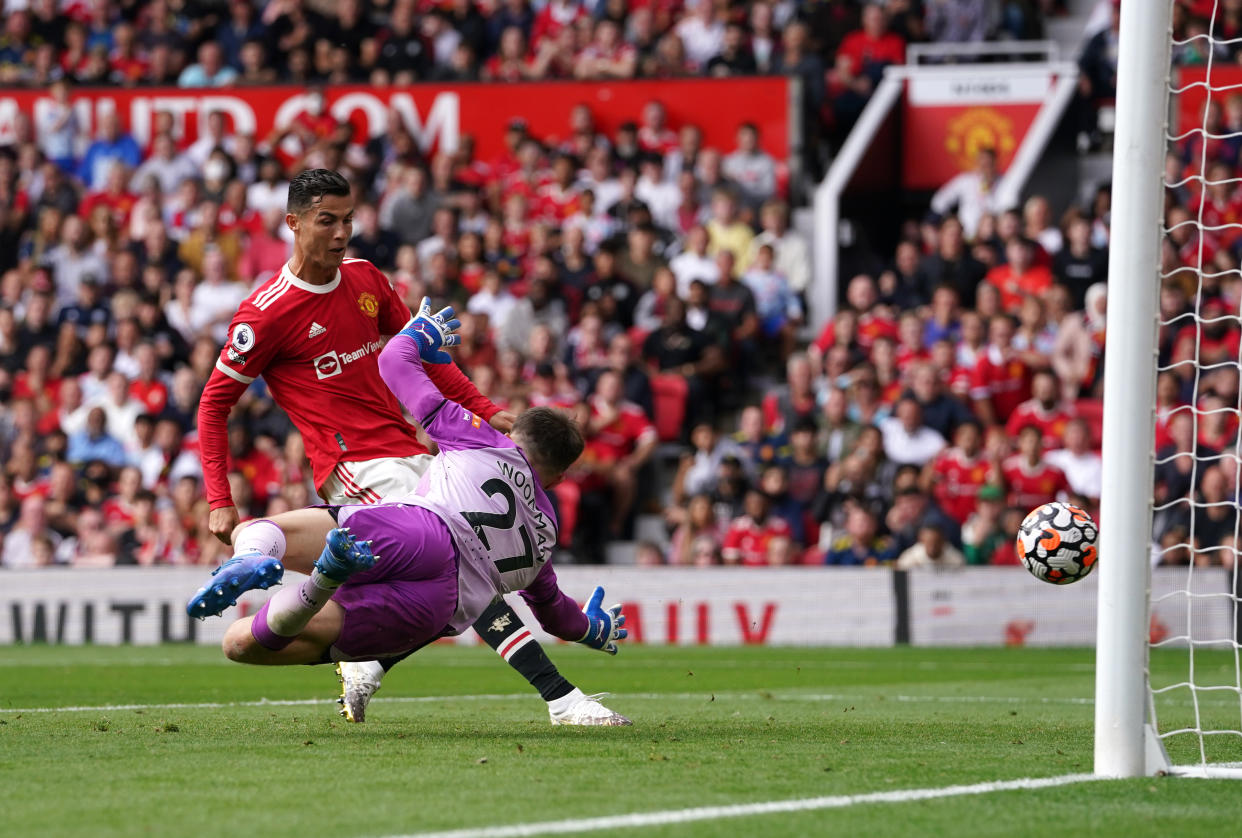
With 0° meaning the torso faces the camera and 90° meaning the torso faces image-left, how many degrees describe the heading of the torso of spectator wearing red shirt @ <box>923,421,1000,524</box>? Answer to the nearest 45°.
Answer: approximately 0°

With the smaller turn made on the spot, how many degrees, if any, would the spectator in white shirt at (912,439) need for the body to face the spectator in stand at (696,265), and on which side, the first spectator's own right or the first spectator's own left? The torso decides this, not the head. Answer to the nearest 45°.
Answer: approximately 135° to the first spectator's own right

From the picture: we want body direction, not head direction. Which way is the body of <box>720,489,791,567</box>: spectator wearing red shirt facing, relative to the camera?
toward the camera

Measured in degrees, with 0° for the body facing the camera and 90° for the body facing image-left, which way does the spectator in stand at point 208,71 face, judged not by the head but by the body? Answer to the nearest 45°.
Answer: approximately 0°

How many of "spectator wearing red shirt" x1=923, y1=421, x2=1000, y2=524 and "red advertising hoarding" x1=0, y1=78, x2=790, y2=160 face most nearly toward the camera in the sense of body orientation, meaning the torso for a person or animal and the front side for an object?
2

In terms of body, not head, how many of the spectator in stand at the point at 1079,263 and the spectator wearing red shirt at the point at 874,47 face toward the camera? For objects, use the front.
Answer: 2

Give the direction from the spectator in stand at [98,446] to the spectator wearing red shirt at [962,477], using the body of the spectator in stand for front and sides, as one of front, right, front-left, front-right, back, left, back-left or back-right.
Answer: front-left

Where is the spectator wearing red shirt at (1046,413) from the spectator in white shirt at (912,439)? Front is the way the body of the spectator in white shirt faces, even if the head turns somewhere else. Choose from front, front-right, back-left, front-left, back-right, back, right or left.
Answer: left

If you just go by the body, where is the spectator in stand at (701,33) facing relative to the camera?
toward the camera

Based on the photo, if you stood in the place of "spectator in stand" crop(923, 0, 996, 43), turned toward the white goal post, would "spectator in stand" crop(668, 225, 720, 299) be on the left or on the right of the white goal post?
right

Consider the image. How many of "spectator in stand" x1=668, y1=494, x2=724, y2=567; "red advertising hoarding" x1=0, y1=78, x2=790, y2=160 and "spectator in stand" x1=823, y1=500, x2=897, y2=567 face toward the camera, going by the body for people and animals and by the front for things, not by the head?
3

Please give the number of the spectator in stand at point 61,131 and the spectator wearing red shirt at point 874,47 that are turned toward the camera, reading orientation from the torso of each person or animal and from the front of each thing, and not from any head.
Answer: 2

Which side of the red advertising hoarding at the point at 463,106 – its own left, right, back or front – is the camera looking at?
front

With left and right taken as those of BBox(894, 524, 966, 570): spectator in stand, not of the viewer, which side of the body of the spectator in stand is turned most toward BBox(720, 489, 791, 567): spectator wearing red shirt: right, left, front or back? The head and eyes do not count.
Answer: right

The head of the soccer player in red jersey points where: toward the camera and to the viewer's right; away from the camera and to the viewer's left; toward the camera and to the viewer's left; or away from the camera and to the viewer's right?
toward the camera and to the viewer's right
